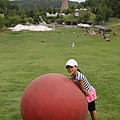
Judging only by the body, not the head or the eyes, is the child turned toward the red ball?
yes
